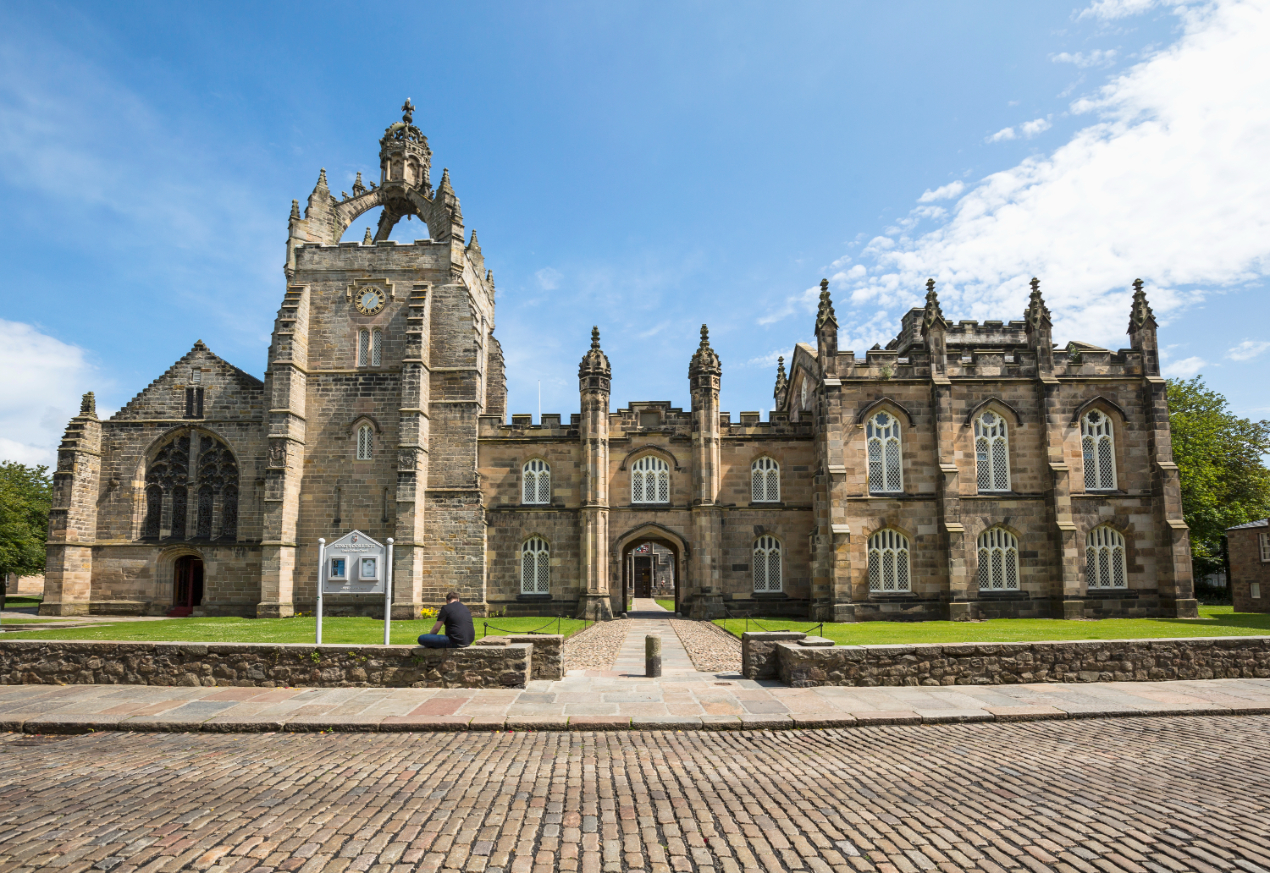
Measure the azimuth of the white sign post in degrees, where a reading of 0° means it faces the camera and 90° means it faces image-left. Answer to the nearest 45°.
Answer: approximately 0°

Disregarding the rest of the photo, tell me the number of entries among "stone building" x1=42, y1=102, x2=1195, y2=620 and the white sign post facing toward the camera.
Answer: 2

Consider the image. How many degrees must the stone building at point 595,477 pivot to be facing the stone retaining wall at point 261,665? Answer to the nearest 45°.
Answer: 0° — it already faces it

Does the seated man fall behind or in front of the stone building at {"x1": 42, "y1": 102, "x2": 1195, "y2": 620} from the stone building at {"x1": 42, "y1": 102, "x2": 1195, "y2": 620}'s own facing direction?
in front

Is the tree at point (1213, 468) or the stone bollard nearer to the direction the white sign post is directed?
the stone bollard

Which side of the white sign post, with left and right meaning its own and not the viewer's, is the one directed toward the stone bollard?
left

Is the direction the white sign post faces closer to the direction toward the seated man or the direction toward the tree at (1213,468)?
the seated man

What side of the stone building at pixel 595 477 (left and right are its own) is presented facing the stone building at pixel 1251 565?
left

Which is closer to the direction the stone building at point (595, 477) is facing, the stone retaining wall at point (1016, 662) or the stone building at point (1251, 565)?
the stone retaining wall

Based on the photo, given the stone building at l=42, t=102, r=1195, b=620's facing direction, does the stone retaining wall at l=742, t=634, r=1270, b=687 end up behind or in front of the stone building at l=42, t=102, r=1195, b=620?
in front
